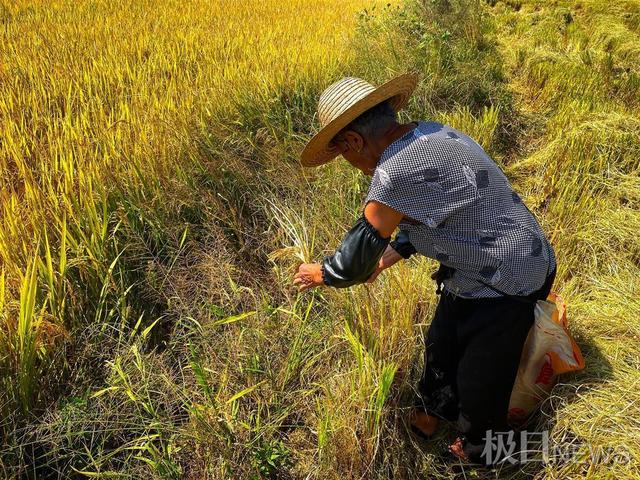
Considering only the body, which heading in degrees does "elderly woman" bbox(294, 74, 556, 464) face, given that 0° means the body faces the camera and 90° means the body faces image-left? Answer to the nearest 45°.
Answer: approximately 90°

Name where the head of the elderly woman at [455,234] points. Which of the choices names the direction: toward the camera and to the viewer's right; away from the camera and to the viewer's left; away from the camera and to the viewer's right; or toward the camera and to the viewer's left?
away from the camera and to the viewer's left
